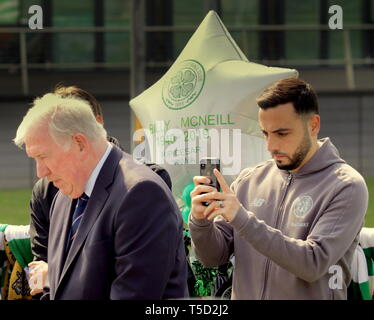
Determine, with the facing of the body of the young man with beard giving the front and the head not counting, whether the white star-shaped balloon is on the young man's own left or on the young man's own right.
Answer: on the young man's own right

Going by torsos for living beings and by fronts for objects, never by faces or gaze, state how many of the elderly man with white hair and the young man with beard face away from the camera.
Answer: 0

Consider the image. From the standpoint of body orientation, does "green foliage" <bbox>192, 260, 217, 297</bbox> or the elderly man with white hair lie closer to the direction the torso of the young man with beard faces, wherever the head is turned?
the elderly man with white hair

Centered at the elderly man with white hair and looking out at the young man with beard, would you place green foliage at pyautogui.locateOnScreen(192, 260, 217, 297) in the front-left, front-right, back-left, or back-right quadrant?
front-left

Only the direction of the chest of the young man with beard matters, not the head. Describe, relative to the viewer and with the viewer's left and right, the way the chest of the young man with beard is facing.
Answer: facing the viewer and to the left of the viewer

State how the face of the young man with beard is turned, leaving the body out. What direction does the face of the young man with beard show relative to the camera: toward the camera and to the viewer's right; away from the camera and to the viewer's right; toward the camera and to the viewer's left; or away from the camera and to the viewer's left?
toward the camera and to the viewer's left

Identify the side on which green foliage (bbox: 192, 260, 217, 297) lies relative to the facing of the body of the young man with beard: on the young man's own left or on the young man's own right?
on the young man's own right

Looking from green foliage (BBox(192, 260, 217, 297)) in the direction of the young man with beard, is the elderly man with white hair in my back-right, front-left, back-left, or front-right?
front-right

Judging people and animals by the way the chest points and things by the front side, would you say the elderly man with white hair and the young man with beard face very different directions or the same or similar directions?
same or similar directions
